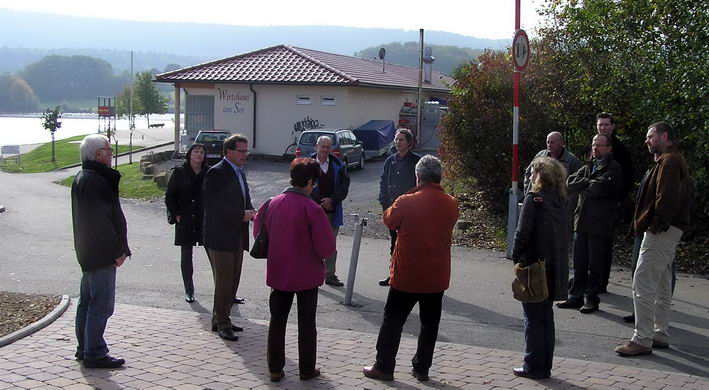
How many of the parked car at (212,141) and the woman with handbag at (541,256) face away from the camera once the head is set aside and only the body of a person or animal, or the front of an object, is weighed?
1

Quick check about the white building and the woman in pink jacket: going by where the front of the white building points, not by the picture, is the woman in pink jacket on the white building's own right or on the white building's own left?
on the white building's own left

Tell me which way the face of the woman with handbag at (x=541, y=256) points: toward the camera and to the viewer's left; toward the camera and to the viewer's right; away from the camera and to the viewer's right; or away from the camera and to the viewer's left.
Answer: away from the camera and to the viewer's left

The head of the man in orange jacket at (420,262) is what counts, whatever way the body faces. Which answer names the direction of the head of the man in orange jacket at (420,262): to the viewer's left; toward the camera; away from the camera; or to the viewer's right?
away from the camera

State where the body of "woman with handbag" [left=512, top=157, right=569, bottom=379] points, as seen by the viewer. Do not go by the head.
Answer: to the viewer's left

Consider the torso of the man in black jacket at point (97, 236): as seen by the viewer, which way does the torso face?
to the viewer's right

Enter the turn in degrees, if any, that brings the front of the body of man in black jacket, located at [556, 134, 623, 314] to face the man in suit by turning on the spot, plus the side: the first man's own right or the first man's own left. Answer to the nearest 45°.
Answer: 0° — they already face them

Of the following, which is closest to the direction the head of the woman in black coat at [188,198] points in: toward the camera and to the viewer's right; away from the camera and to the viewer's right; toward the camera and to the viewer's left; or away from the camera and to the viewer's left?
toward the camera and to the viewer's right

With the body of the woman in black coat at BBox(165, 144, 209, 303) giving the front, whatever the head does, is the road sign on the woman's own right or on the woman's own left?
on the woman's own left

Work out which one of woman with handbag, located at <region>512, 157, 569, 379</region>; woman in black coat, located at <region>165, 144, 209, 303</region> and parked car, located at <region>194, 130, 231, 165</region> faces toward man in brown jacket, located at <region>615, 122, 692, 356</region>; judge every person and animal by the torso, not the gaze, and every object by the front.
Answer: the woman in black coat

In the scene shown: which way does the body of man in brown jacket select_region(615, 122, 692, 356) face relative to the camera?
to the viewer's left
